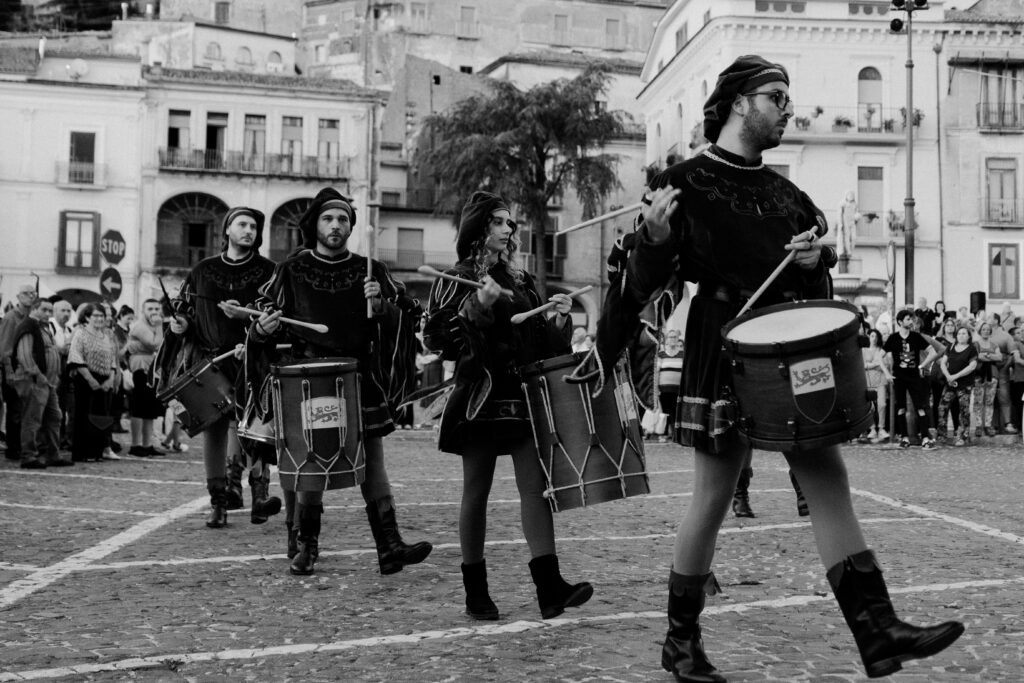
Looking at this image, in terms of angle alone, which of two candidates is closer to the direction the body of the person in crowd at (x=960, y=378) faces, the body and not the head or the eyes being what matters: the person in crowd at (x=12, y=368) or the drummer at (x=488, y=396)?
the drummer

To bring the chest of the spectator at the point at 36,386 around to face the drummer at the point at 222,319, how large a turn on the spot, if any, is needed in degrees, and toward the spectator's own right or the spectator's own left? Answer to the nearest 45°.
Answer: approximately 45° to the spectator's own right

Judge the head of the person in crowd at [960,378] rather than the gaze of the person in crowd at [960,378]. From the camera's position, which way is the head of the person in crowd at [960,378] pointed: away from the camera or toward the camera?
toward the camera

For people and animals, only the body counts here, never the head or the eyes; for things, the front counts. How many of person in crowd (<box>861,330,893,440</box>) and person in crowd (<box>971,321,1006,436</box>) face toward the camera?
2

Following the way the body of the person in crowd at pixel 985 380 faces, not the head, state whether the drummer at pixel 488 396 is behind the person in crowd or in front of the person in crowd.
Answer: in front

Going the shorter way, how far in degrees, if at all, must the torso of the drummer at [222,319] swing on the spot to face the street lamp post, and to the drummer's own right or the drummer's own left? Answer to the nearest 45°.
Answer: approximately 90° to the drummer's own left

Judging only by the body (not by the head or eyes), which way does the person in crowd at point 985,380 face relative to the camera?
toward the camera

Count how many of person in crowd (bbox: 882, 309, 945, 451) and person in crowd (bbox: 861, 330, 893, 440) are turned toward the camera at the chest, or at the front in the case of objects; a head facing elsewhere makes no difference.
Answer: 2

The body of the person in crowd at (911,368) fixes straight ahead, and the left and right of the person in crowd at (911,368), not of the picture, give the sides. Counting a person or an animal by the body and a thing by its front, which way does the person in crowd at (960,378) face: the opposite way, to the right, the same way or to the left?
the same way

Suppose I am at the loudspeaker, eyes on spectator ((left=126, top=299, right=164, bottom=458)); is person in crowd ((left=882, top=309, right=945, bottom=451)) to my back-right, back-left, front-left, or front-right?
front-left

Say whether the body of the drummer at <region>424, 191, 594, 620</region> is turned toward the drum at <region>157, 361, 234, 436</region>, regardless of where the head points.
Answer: no

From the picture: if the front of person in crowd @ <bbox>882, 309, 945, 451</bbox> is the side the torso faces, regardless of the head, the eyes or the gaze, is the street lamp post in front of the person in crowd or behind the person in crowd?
behind

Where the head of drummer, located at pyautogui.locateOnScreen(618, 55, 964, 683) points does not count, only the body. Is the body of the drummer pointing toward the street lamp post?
no

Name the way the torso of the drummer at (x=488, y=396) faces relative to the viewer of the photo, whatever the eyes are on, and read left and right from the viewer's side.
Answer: facing the viewer and to the right of the viewer

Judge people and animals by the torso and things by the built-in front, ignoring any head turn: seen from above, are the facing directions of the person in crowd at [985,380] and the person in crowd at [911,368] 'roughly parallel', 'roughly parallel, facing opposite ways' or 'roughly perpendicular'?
roughly parallel

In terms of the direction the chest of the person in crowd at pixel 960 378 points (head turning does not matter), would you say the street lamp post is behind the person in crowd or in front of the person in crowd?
behind

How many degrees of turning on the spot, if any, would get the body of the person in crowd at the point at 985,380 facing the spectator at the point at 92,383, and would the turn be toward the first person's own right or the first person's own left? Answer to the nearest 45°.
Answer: approximately 45° to the first person's own right

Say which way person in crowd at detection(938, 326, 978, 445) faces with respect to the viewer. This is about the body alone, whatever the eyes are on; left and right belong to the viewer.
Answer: facing the viewer
